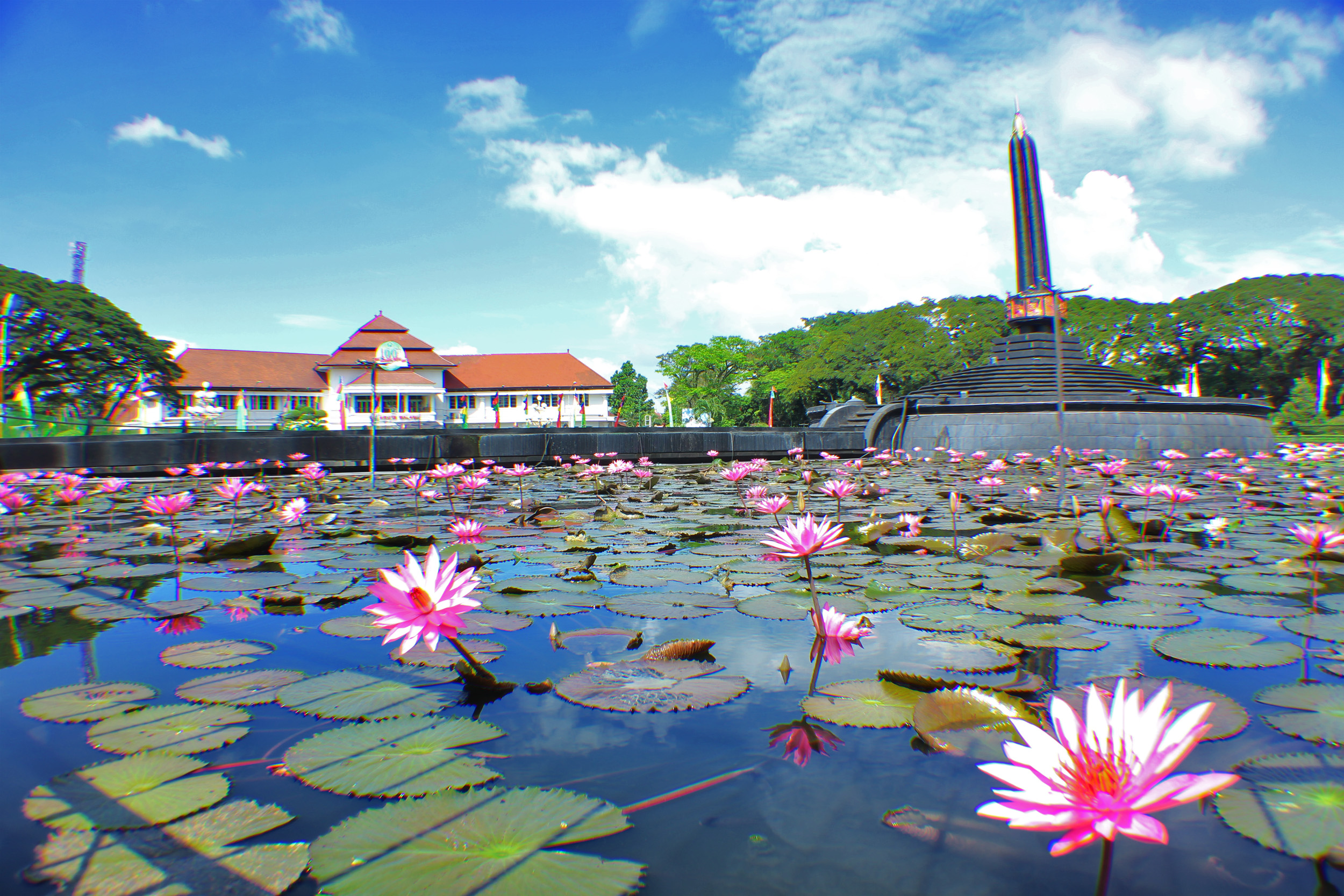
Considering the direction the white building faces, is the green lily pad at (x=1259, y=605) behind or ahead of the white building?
ahead

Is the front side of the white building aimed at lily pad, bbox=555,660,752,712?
yes

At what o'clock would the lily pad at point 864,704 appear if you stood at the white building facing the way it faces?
The lily pad is roughly at 12 o'clock from the white building.

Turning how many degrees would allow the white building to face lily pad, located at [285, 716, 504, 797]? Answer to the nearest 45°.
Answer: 0° — it already faces it

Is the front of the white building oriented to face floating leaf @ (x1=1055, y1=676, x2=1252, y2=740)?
yes

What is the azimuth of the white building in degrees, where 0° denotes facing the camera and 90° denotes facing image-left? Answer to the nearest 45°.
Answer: approximately 0°

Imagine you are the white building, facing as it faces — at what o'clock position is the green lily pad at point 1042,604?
The green lily pad is roughly at 12 o'clock from the white building.

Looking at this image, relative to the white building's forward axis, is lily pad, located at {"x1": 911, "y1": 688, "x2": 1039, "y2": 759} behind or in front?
in front

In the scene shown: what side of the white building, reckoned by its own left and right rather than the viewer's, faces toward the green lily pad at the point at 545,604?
front

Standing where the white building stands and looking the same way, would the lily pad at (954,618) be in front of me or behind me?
in front

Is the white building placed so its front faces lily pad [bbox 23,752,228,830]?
yes

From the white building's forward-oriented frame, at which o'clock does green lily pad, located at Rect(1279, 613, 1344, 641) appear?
The green lily pad is roughly at 12 o'clock from the white building.

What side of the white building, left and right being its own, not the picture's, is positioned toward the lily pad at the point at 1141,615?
front
